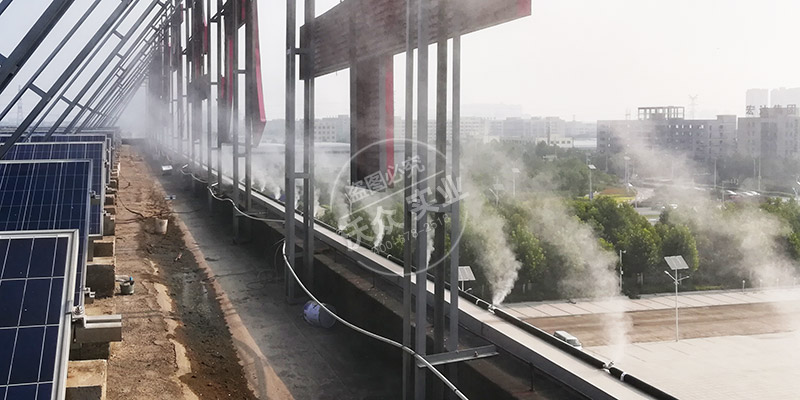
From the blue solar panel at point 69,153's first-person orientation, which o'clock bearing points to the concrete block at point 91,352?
The concrete block is roughly at 12 o'clock from the blue solar panel.

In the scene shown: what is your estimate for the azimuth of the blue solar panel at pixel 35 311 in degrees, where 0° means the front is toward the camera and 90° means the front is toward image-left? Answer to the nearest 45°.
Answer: approximately 0°

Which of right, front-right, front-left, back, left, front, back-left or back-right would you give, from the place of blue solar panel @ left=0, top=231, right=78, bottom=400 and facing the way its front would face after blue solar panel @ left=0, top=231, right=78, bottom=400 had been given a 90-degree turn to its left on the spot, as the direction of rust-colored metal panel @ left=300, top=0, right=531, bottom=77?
front-left

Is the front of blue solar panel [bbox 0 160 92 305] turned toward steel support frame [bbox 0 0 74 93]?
yes

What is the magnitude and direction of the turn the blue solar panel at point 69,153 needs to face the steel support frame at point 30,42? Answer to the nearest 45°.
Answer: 0° — it already faces it

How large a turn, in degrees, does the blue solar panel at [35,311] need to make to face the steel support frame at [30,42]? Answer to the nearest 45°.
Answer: approximately 180°

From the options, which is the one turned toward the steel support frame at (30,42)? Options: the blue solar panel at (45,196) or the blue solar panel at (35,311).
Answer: the blue solar panel at (45,196)

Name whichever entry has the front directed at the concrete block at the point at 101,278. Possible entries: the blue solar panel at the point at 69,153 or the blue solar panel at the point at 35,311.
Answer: the blue solar panel at the point at 69,153

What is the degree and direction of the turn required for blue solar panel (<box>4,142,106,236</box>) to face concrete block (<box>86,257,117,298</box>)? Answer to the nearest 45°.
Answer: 0° — it already faces it

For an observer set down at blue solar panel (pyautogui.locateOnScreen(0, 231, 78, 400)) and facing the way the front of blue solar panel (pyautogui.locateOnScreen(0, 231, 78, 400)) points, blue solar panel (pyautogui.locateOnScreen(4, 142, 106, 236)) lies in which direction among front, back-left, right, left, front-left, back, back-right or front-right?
back

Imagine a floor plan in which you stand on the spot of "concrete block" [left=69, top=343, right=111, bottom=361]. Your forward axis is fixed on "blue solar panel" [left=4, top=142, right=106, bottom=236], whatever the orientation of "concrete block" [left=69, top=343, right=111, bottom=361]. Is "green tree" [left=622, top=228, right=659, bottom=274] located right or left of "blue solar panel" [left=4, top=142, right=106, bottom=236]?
right

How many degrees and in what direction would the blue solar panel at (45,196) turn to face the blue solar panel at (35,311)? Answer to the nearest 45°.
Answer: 0° — it already faces it

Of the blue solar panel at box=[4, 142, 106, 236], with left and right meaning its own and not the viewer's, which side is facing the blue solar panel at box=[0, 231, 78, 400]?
front

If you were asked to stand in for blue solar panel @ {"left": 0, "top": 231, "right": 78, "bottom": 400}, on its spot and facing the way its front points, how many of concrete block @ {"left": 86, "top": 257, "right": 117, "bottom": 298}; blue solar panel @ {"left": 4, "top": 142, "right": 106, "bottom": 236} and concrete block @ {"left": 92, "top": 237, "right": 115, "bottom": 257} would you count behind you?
3
